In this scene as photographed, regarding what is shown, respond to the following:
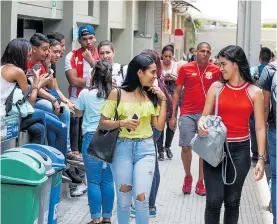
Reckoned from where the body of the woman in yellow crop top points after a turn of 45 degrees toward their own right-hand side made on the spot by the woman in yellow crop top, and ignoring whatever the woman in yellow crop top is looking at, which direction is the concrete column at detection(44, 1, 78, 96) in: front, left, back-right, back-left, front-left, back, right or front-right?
back-right

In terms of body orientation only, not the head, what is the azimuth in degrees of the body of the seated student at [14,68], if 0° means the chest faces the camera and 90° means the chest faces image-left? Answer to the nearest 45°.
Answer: approximately 270°

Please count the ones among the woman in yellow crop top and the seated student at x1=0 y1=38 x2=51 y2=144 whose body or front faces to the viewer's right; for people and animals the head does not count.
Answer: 1

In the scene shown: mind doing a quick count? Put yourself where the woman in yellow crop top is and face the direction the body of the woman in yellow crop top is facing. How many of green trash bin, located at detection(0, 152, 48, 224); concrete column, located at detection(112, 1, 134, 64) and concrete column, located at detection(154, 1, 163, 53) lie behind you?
2

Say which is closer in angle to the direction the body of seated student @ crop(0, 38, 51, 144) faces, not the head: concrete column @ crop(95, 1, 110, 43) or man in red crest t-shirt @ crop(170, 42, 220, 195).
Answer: the man in red crest t-shirt

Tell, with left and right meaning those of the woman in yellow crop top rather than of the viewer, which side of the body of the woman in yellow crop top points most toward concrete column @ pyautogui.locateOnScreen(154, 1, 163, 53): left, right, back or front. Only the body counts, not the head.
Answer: back

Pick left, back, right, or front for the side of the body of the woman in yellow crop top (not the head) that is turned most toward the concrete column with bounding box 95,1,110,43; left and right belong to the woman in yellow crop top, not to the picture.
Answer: back

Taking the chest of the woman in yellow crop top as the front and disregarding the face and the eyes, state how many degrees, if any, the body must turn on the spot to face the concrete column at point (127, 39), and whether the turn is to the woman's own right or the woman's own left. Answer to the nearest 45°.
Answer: approximately 180°

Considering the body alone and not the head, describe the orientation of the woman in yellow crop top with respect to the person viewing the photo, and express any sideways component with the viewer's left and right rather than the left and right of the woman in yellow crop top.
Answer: facing the viewer

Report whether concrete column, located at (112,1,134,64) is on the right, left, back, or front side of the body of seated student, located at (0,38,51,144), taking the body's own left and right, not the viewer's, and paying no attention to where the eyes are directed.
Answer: left

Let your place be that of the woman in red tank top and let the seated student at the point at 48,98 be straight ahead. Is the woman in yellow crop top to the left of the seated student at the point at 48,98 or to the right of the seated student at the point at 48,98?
left

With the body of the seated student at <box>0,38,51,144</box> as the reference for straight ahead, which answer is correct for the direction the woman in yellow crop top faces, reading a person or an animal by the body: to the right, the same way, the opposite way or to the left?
to the right
